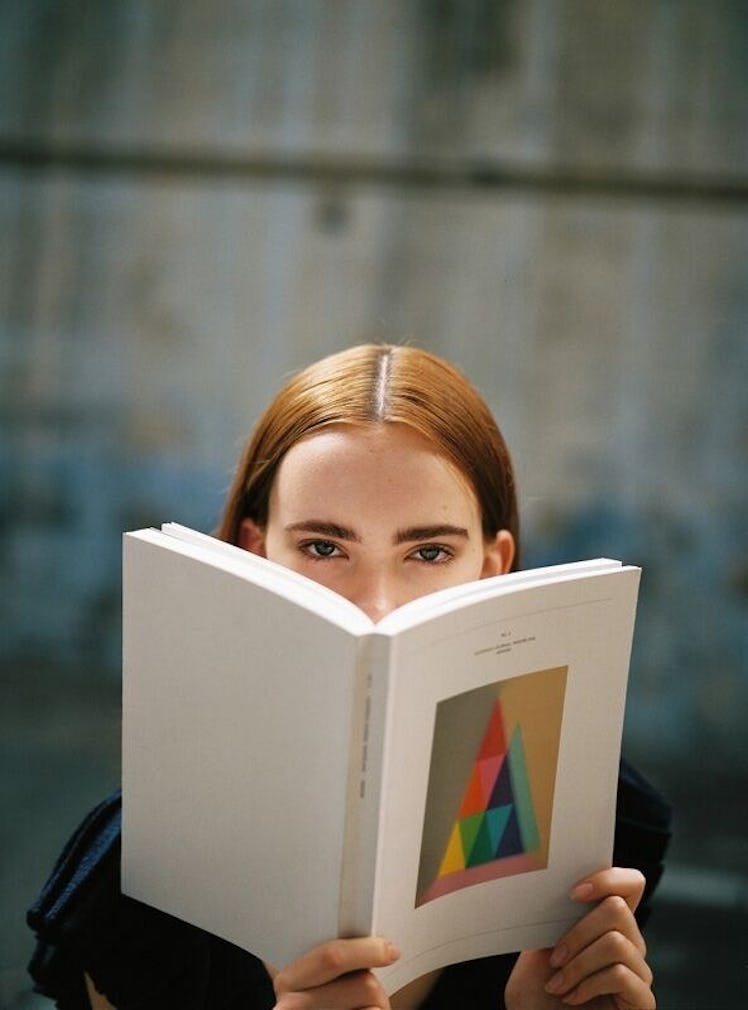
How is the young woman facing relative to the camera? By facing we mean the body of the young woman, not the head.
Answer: toward the camera
